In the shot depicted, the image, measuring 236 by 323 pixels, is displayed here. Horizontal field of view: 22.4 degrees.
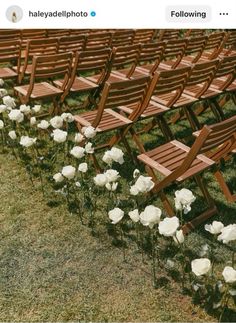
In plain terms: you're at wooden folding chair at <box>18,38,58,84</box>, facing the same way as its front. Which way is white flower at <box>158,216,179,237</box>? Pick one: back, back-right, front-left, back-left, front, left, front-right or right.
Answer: back-left

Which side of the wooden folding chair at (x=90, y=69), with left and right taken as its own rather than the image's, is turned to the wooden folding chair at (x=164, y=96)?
back

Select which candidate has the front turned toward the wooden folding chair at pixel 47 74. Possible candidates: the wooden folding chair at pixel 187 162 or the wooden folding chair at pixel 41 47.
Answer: the wooden folding chair at pixel 187 162

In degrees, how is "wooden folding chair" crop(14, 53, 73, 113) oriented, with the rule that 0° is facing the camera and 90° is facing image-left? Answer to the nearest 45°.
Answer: approximately 135°

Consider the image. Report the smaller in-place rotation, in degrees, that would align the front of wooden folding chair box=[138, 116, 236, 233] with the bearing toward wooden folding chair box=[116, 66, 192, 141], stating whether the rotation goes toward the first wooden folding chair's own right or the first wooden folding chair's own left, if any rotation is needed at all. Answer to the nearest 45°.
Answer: approximately 45° to the first wooden folding chair's own right

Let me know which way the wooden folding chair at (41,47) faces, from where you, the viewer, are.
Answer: facing away from the viewer and to the left of the viewer

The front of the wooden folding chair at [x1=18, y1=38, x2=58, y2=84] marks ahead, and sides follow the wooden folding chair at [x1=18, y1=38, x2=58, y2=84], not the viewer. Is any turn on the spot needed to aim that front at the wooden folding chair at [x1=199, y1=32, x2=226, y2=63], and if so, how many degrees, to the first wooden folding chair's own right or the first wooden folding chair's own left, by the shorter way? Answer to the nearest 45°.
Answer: approximately 135° to the first wooden folding chair's own right

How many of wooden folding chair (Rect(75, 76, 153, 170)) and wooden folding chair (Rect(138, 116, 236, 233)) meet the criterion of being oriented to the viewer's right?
0

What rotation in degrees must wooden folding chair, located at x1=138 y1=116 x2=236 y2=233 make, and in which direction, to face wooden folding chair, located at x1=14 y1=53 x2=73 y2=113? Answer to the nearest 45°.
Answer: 0° — it already faces it

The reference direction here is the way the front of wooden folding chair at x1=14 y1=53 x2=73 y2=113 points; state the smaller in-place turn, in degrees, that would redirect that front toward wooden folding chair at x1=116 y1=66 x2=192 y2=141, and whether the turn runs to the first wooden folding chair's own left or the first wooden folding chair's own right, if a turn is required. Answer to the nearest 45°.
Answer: approximately 180°

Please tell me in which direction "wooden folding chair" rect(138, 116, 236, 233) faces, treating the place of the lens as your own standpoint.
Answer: facing away from the viewer and to the left of the viewer

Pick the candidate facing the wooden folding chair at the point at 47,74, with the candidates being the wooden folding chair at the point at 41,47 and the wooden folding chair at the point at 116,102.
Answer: the wooden folding chair at the point at 116,102

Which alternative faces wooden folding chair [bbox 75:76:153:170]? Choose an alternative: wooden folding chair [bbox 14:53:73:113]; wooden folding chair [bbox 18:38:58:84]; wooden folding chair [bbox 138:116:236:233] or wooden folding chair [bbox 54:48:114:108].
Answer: wooden folding chair [bbox 138:116:236:233]

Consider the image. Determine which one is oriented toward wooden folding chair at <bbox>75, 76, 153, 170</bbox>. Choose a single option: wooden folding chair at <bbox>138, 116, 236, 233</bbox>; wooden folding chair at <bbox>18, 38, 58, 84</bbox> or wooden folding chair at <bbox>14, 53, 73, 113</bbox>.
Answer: wooden folding chair at <bbox>138, 116, 236, 233</bbox>
